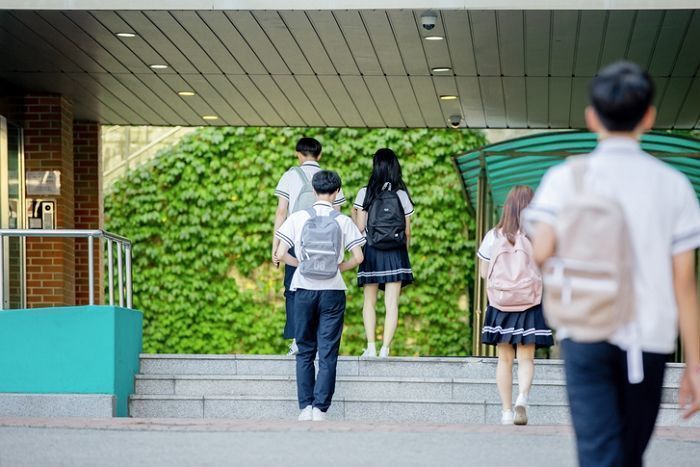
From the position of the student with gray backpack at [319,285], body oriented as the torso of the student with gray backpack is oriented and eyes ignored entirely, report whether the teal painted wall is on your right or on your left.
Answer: on your left

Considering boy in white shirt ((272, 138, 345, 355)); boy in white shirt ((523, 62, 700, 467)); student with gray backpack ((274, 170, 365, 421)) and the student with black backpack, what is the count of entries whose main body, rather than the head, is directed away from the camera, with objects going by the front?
4

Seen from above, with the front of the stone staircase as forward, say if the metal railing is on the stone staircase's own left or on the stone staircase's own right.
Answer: on the stone staircase's own right

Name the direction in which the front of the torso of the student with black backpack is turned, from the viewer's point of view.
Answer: away from the camera

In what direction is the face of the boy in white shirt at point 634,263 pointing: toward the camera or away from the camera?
away from the camera

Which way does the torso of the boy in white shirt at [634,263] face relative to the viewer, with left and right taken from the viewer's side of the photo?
facing away from the viewer

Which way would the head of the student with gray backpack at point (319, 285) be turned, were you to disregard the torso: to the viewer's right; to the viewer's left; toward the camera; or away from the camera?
away from the camera

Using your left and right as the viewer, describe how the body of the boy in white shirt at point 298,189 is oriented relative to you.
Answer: facing away from the viewer

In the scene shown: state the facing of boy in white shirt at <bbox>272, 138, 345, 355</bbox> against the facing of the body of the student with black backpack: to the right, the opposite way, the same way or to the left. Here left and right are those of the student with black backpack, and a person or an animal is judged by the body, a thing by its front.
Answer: the same way

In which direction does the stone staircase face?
toward the camera

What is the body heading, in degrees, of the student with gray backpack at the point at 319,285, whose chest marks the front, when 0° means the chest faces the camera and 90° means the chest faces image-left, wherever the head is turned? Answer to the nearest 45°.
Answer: approximately 180°

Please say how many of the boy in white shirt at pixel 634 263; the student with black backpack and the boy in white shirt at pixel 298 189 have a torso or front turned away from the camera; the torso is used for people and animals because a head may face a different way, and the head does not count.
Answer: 3

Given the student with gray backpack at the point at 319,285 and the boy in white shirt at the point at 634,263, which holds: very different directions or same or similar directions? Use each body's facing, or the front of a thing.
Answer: same or similar directions

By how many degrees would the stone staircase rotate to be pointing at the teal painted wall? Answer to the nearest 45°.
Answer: approximately 90° to its right
